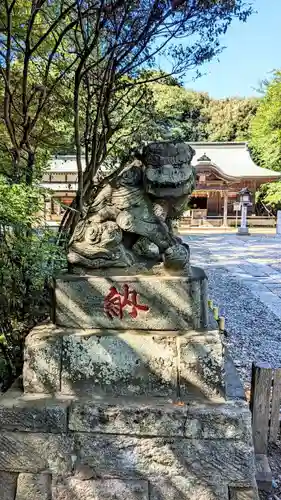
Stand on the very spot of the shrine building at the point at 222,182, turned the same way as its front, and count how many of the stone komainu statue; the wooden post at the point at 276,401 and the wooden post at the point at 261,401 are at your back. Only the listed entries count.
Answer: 0

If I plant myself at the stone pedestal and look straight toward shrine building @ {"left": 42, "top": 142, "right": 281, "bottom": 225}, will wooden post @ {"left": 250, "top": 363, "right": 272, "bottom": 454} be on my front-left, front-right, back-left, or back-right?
front-right

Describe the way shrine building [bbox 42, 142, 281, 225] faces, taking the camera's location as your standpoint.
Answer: facing the viewer

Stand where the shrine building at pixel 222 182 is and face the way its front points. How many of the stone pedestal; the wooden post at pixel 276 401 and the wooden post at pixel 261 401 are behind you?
0

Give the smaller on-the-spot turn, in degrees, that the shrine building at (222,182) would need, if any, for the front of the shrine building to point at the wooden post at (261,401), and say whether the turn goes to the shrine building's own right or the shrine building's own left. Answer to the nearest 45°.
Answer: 0° — it already faces it

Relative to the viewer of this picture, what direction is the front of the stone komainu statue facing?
facing the viewer and to the right of the viewer

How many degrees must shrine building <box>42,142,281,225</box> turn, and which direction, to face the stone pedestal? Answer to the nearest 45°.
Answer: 0° — it already faces it

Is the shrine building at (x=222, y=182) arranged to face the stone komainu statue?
yes

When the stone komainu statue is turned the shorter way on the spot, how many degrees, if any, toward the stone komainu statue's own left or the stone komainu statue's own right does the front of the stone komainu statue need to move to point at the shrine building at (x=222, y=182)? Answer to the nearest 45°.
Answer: approximately 135° to the stone komainu statue's own left

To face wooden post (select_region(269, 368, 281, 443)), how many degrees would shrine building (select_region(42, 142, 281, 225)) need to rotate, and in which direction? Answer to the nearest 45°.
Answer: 0° — it already faces it

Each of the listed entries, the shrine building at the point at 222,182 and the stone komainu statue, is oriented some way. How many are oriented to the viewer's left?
0
